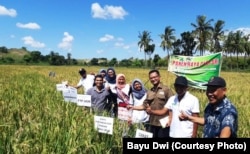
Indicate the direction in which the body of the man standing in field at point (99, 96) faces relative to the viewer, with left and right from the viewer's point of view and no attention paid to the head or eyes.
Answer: facing the viewer

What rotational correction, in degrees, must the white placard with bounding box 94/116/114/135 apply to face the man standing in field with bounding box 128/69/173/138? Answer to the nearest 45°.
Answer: approximately 135° to its left

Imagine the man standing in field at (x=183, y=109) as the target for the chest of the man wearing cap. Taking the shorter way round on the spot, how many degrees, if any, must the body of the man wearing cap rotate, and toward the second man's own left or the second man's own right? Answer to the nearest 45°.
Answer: approximately 90° to the second man's own right

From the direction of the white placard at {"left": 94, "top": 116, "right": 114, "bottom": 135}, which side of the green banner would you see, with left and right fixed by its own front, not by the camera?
front

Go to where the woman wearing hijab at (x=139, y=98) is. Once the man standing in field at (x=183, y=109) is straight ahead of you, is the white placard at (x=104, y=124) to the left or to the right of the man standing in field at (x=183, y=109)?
right

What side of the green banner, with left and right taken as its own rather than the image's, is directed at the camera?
front

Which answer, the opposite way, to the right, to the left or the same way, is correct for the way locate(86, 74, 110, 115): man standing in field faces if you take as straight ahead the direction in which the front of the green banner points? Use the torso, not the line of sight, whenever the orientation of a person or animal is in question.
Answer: the same way

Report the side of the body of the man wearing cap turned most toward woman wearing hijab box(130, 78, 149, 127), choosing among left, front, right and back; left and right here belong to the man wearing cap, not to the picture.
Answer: right

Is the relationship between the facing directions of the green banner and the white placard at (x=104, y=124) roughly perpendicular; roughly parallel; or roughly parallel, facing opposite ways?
roughly parallel

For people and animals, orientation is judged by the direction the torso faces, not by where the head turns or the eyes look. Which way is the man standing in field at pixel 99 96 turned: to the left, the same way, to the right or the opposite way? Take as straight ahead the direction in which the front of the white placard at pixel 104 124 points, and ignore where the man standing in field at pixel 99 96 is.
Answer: the same way

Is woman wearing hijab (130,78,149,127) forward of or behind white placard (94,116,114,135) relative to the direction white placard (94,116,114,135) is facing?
behind

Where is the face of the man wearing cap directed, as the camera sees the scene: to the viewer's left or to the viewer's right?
to the viewer's left

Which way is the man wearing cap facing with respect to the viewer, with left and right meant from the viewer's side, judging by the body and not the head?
facing the viewer and to the left of the viewer
